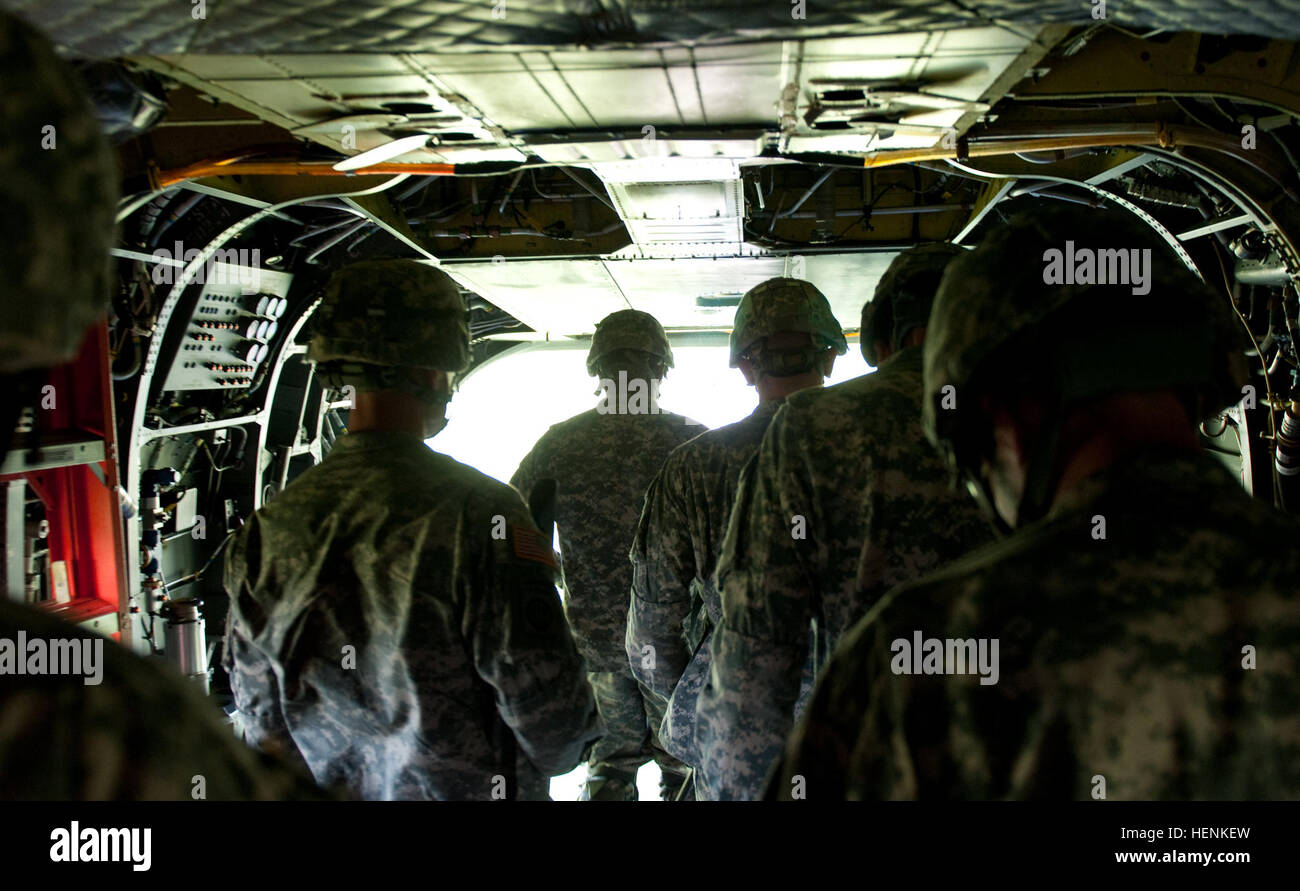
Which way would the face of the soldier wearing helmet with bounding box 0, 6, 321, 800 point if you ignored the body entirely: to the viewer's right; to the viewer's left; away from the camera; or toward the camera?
away from the camera

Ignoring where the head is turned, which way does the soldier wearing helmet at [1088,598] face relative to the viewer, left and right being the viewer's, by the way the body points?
facing away from the viewer and to the left of the viewer

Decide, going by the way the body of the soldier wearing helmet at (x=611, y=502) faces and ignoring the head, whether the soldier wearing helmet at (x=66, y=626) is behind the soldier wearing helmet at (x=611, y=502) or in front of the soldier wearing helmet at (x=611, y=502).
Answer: behind

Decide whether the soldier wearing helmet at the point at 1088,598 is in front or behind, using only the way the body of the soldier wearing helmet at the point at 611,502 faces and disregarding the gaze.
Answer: behind

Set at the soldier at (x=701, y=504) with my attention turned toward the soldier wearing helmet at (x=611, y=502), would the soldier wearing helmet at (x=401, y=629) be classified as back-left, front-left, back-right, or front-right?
back-left

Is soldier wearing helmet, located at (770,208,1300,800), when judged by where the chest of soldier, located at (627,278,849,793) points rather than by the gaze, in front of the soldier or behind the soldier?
behind

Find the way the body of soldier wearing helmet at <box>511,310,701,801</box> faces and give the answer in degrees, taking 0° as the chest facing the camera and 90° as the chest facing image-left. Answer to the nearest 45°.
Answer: approximately 180°

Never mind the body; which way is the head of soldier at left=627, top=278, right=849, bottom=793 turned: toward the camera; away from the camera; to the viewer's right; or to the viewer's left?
away from the camera

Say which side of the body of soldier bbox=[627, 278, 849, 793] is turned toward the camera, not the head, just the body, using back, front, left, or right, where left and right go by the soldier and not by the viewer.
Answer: back

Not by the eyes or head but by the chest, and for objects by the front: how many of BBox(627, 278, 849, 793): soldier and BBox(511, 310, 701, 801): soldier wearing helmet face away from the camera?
2

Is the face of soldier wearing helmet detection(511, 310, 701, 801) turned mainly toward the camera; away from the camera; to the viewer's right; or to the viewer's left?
away from the camera
